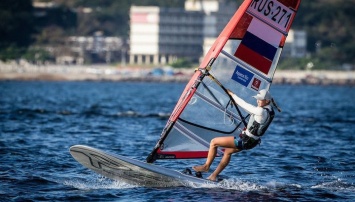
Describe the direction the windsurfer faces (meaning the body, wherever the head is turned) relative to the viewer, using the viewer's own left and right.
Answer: facing to the left of the viewer
